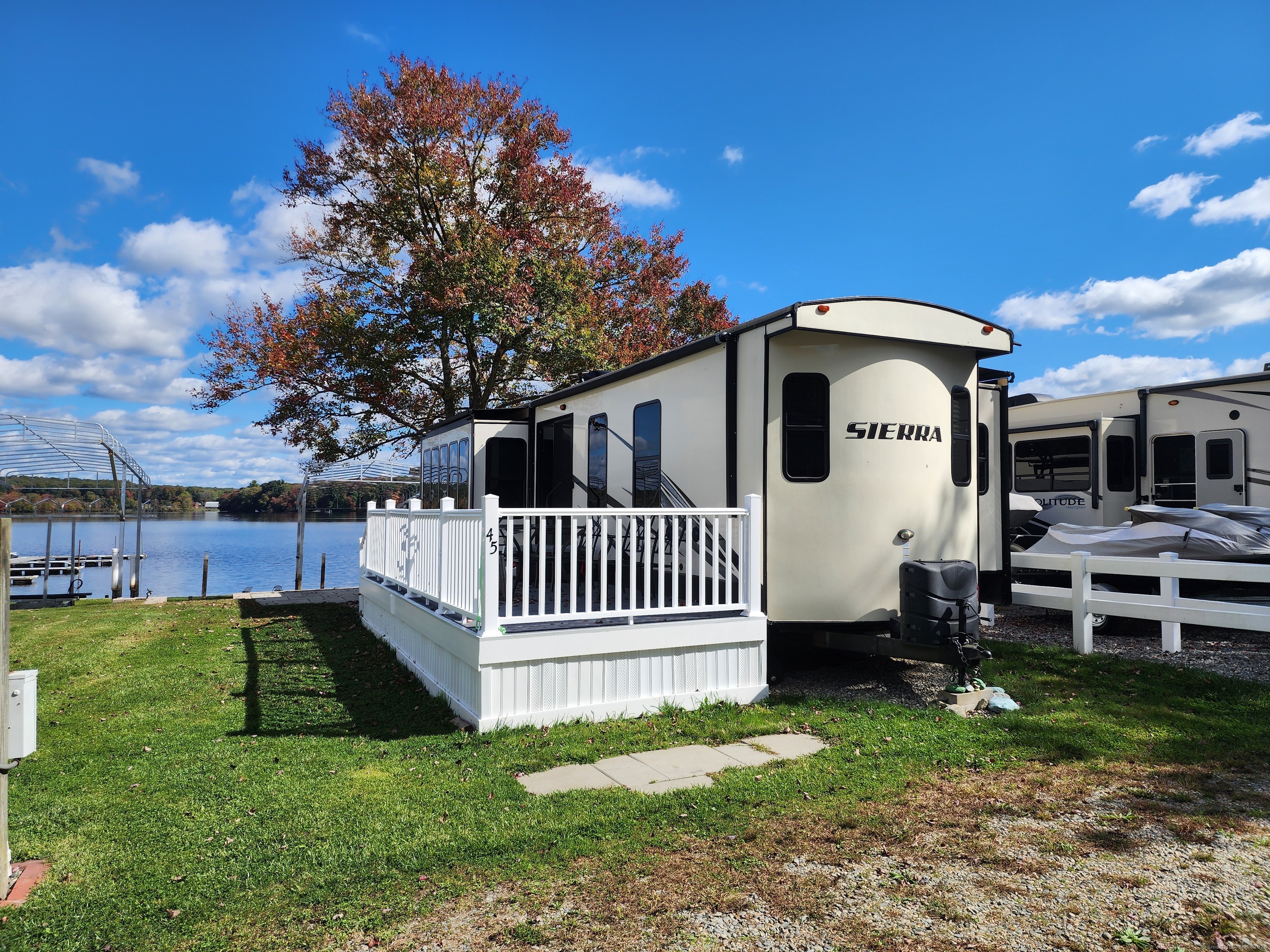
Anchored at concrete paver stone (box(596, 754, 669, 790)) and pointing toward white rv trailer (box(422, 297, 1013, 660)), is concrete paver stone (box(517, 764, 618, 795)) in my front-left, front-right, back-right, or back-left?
back-left

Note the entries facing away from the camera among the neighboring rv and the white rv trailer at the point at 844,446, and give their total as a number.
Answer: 0

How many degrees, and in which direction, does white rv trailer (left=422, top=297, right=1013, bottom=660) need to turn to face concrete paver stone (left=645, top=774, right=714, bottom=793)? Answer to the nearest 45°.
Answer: approximately 90° to its right

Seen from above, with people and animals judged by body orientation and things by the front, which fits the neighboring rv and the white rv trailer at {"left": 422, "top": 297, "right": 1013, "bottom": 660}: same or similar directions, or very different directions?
same or similar directions

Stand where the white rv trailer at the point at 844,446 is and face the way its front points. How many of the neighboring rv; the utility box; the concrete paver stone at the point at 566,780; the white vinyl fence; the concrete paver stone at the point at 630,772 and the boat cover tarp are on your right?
3

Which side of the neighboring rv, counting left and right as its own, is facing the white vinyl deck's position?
right

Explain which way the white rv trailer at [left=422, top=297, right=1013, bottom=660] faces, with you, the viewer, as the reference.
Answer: facing the viewer and to the right of the viewer

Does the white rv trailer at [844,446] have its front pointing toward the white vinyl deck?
no

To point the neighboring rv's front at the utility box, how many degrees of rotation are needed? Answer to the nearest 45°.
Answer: approximately 45° to its right

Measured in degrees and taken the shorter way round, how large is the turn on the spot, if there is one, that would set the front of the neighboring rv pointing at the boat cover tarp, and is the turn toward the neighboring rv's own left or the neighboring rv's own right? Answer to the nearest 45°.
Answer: approximately 45° to the neighboring rv's own right

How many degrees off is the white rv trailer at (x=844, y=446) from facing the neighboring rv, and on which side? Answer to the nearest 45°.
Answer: approximately 90° to its left

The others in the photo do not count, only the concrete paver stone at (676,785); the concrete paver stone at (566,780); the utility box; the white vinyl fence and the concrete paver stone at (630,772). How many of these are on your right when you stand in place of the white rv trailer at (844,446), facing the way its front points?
4

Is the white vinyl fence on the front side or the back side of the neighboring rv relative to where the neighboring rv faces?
on the front side

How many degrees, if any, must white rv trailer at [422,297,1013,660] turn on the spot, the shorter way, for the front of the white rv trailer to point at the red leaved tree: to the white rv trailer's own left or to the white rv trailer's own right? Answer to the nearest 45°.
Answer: approximately 180°

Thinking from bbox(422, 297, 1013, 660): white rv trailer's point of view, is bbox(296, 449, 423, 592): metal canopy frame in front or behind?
behind
